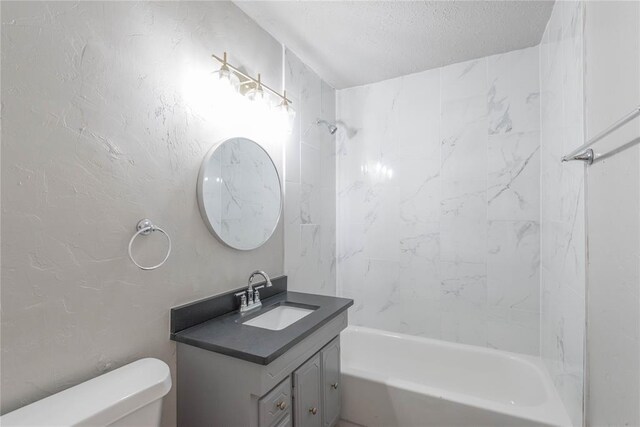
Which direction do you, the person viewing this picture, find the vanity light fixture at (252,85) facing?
facing the viewer and to the right of the viewer

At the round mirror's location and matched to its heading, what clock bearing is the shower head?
The shower head is roughly at 9 o'clock from the round mirror.

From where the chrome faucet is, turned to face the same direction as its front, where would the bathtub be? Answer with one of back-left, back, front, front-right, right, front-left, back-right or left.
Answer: front-left

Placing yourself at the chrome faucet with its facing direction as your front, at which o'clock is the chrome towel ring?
The chrome towel ring is roughly at 3 o'clock from the chrome faucet.

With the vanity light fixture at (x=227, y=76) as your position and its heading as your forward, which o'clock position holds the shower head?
The shower head is roughly at 9 o'clock from the vanity light fixture.

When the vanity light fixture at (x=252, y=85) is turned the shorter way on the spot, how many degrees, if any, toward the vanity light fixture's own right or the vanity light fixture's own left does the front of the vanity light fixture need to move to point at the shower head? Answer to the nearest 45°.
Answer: approximately 90° to the vanity light fixture's own left
